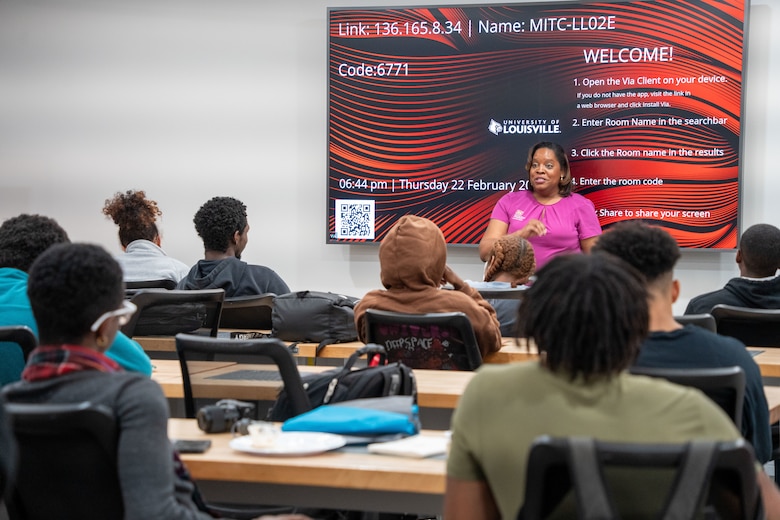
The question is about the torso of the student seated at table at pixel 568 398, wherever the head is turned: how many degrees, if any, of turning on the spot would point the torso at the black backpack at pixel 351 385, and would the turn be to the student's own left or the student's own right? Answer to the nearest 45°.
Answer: approximately 45° to the student's own left

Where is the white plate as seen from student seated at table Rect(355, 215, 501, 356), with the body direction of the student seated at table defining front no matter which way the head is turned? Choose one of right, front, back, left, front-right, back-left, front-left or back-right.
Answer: back

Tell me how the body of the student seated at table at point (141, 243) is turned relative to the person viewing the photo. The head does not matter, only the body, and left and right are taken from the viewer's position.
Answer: facing away from the viewer

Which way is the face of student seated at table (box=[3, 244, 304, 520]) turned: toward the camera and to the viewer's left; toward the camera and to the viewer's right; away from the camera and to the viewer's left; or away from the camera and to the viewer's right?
away from the camera and to the viewer's right

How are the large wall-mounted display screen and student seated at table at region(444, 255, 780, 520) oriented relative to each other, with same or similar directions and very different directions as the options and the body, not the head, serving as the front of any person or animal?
very different directions

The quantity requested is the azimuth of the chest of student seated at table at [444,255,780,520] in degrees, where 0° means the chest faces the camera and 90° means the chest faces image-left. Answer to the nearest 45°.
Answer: approximately 180°

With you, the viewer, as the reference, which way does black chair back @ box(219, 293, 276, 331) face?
facing away from the viewer

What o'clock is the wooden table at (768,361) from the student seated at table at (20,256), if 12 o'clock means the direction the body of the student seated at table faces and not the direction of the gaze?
The wooden table is roughly at 2 o'clock from the student seated at table.

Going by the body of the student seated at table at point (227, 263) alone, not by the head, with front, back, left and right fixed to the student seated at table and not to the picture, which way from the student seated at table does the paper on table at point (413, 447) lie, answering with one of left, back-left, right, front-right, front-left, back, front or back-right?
back-right

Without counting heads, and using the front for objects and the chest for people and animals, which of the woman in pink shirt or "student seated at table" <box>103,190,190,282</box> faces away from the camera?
the student seated at table

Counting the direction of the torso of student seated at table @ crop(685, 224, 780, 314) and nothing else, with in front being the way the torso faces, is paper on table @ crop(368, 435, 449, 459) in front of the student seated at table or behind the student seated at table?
behind

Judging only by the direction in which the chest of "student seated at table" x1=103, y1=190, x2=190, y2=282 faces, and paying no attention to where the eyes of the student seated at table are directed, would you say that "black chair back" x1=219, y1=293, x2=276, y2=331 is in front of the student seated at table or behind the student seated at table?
behind

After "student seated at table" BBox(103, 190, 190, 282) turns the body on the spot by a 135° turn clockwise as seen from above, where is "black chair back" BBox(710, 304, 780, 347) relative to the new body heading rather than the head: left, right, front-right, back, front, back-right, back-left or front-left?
front

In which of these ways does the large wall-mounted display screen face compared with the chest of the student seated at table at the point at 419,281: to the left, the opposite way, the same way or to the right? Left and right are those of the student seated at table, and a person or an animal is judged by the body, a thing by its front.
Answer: the opposite way

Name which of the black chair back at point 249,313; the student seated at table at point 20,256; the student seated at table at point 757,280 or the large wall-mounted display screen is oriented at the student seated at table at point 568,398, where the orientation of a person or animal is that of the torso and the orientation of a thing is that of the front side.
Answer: the large wall-mounted display screen

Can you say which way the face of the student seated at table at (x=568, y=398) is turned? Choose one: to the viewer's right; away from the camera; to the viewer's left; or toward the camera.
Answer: away from the camera
